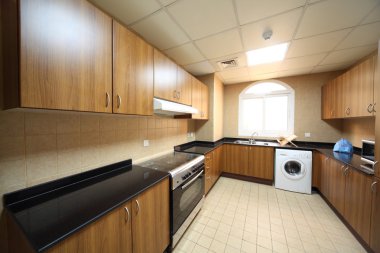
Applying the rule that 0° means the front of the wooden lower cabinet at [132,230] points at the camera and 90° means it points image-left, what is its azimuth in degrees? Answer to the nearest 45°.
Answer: approximately 315°

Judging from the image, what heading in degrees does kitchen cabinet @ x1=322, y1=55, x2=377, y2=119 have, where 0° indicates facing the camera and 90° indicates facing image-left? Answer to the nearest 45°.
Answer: approximately 45°

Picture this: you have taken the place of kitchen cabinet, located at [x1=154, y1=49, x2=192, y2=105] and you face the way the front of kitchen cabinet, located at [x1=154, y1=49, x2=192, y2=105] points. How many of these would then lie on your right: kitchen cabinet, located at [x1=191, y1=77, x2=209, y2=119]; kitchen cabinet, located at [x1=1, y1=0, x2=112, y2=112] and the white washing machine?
1

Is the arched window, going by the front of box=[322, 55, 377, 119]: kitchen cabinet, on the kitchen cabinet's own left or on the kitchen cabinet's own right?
on the kitchen cabinet's own right

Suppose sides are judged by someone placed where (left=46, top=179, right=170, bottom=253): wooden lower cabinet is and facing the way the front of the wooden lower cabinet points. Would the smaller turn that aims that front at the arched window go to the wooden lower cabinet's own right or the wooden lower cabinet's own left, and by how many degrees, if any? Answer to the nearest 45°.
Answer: approximately 45° to the wooden lower cabinet's own left

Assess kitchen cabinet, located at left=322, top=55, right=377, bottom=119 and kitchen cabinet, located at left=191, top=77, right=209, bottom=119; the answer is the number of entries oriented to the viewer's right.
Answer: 1

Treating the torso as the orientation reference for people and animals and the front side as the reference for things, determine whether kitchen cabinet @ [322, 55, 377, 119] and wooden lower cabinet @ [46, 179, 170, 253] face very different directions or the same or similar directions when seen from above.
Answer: very different directions

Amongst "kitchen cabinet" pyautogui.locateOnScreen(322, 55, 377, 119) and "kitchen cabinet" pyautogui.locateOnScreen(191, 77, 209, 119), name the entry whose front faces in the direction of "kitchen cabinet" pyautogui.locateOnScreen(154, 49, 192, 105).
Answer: "kitchen cabinet" pyautogui.locateOnScreen(322, 55, 377, 119)

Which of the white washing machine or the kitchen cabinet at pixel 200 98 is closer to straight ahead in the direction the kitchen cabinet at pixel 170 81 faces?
the white washing machine

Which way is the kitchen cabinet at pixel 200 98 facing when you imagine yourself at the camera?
facing to the right of the viewer
